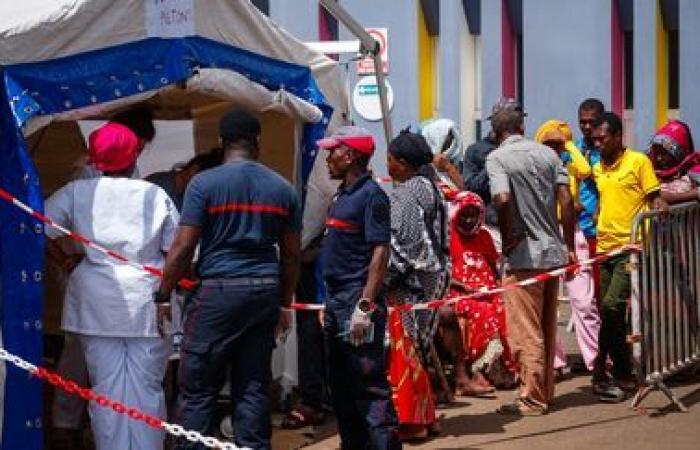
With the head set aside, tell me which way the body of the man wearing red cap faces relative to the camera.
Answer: to the viewer's left

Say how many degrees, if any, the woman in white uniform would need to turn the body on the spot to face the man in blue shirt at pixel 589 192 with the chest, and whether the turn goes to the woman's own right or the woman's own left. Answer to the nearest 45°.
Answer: approximately 45° to the woman's own right

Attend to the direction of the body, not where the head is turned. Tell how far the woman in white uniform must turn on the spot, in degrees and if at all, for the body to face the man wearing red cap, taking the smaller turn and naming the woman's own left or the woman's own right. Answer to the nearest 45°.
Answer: approximately 90° to the woman's own right

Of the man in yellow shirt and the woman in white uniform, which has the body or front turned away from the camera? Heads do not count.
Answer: the woman in white uniform

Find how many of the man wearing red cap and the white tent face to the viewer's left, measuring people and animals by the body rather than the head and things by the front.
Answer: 1

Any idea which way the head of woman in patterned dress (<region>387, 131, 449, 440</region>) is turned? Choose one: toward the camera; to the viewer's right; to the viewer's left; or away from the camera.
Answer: to the viewer's left

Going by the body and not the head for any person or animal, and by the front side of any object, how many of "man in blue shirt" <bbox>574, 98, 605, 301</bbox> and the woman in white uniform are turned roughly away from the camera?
1

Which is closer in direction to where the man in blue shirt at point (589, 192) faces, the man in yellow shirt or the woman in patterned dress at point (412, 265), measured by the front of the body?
the woman in patterned dress

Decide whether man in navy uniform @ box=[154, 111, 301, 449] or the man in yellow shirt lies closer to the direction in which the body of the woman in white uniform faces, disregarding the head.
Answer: the man in yellow shirt

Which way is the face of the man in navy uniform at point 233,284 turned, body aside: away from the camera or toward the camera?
away from the camera

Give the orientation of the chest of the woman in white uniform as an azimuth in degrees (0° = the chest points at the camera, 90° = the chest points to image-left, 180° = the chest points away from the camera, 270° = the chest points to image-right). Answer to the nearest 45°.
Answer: approximately 180°
